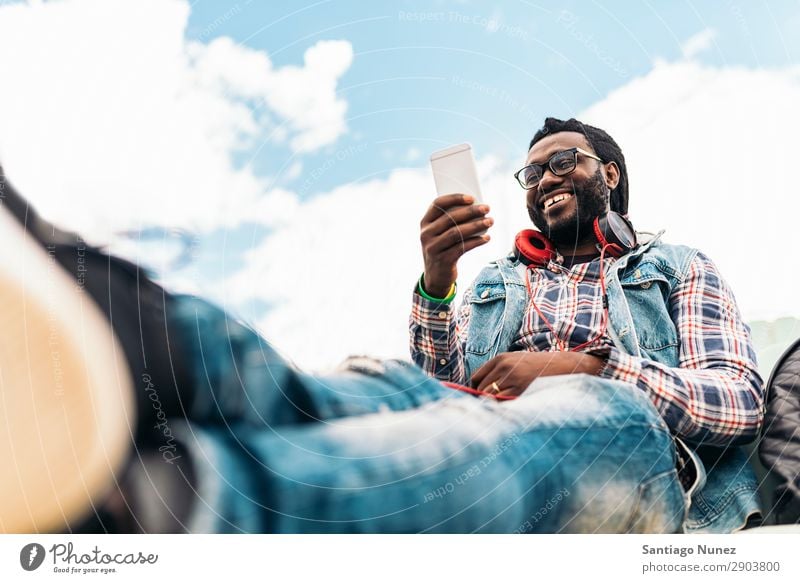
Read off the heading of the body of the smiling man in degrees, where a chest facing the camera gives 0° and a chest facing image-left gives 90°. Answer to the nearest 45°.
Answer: approximately 45°

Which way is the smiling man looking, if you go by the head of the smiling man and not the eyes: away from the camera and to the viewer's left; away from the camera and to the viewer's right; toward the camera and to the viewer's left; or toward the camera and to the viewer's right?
toward the camera and to the viewer's left
